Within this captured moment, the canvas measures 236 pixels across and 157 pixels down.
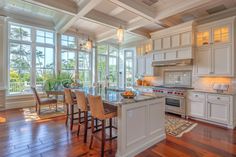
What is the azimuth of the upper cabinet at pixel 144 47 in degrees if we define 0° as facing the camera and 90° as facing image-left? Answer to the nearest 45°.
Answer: approximately 45°

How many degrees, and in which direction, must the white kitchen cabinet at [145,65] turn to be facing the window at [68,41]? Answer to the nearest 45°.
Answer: approximately 45° to its right

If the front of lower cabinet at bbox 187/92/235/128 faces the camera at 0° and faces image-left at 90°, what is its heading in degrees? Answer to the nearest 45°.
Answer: approximately 45°

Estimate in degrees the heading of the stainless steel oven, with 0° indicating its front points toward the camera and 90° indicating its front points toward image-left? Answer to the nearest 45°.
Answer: approximately 45°

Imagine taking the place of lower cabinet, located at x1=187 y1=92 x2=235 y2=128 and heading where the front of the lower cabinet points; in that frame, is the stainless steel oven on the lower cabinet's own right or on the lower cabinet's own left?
on the lower cabinet's own right

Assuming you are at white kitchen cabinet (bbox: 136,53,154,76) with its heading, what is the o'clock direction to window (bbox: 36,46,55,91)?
The window is roughly at 1 o'clock from the white kitchen cabinet.

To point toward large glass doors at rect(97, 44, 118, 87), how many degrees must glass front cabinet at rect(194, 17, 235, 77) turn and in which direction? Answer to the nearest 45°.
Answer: approximately 45° to its right

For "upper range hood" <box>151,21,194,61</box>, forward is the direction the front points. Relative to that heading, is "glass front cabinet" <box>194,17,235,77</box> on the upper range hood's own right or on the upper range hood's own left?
on the upper range hood's own left

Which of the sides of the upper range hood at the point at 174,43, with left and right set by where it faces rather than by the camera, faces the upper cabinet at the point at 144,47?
right
